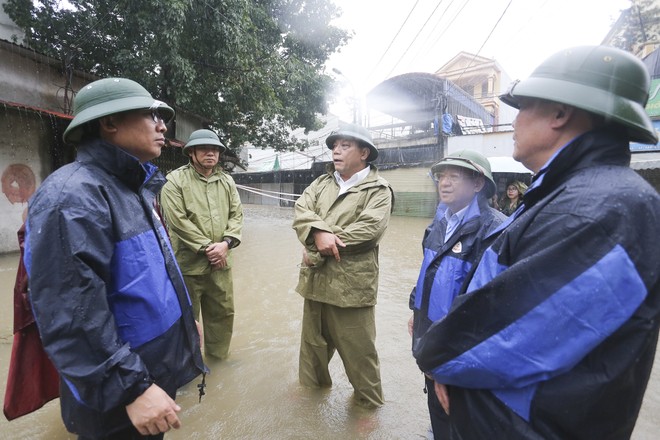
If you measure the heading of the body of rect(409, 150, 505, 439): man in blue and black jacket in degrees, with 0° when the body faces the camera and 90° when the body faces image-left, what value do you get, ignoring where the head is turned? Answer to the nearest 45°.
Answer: approximately 45°

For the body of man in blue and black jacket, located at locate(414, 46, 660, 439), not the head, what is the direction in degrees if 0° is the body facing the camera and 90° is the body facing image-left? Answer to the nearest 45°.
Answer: approximately 90°

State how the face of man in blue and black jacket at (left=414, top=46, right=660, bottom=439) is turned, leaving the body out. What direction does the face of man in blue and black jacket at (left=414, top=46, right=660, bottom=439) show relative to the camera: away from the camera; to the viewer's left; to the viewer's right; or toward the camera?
to the viewer's left

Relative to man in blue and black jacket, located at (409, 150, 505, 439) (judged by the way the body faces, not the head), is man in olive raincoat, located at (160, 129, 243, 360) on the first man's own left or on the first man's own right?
on the first man's own right

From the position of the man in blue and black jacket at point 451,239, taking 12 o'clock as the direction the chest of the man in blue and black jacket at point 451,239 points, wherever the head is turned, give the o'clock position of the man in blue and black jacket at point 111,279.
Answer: the man in blue and black jacket at point 111,279 is roughly at 12 o'clock from the man in blue and black jacket at point 451,239.

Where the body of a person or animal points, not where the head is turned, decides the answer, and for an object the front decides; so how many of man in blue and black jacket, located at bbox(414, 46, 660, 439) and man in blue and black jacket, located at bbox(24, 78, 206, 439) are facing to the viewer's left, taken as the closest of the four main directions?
1

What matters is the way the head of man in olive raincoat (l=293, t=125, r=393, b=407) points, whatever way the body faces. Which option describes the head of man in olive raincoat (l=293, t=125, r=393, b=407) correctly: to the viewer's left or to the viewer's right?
to the viewer's left

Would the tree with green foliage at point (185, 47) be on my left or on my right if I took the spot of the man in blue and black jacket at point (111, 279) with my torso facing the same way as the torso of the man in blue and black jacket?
on my left

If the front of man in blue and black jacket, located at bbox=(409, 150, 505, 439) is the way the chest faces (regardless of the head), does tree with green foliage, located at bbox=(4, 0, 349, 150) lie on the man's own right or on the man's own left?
on the man's own right

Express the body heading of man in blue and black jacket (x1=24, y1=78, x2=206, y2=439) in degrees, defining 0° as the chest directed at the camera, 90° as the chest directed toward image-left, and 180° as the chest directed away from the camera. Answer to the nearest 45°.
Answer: approximately 270°

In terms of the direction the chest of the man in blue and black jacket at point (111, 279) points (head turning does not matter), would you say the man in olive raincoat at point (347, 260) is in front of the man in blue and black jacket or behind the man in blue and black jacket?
in front

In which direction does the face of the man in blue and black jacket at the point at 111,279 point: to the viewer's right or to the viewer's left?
to the viewer's right

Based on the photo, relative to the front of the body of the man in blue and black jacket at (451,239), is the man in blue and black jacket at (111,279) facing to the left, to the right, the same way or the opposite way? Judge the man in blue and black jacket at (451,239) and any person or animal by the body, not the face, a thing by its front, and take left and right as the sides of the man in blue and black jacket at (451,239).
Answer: the opposite way
